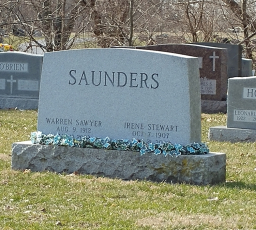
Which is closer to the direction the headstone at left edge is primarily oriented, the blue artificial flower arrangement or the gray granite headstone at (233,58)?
the blue artificial flower arrangement

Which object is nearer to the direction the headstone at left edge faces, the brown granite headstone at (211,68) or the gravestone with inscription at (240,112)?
the gravestone with inscription

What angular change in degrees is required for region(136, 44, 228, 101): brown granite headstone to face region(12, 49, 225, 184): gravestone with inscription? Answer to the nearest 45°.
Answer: approximately 45° to its left

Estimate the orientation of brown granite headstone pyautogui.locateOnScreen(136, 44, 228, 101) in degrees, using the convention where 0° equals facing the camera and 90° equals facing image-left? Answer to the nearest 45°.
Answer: approximately 45°

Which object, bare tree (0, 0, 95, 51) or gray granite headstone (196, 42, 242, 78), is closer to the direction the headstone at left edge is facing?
the gray granite headstone

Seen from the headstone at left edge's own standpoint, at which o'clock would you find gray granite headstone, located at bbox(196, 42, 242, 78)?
The gray granite headstone is roughly at 9 o'clock from the headstone at left edge.

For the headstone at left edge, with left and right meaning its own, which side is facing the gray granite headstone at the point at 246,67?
left

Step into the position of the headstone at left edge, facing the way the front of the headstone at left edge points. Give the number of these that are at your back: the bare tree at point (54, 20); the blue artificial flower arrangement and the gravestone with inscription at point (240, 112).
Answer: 1

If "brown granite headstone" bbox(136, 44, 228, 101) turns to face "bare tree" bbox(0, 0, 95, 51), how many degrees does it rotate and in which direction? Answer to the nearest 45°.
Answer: approximately 90° to its right

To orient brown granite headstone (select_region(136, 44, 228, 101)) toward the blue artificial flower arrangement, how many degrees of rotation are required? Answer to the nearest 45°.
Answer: approximately 45° to its left

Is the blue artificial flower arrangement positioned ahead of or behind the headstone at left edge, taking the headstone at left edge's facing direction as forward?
ahead

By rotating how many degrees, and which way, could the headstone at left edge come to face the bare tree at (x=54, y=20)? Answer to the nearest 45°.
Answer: approximately 180°

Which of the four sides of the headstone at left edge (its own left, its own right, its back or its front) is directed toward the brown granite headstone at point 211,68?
left
